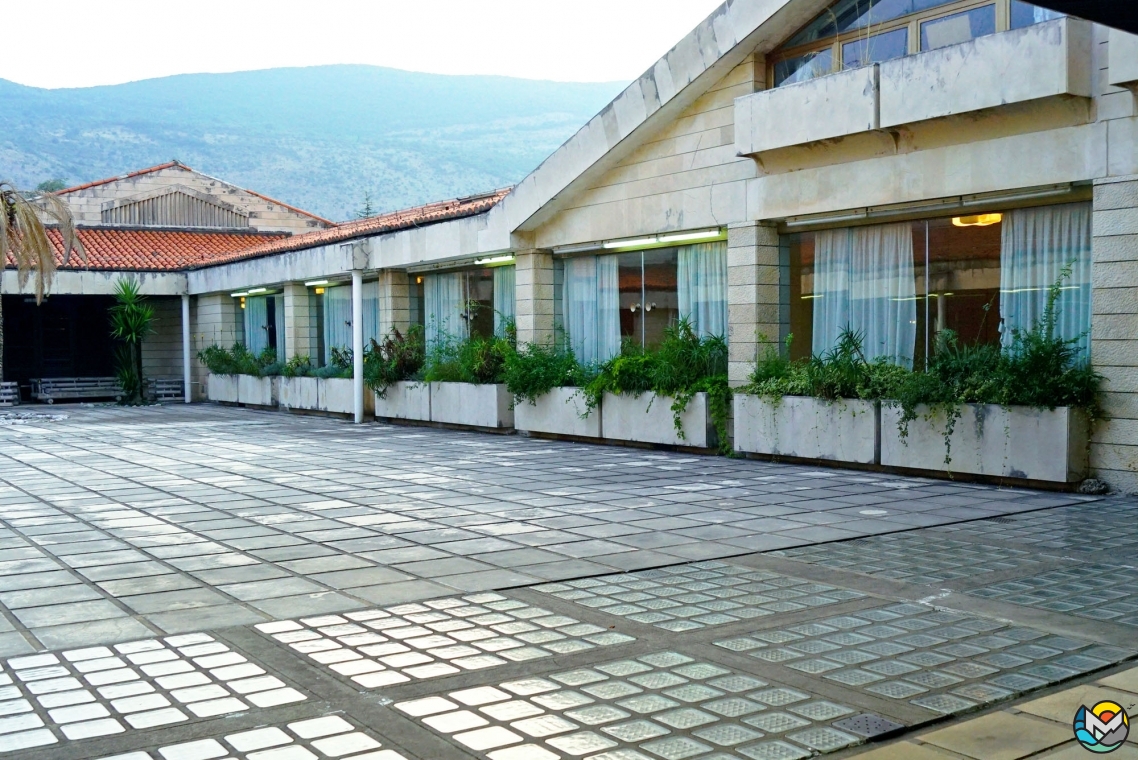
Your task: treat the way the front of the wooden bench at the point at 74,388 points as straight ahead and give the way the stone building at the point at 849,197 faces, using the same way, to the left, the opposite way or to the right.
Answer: to the right

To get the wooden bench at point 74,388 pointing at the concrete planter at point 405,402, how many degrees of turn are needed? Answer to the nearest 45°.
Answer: approximately 45° to its left

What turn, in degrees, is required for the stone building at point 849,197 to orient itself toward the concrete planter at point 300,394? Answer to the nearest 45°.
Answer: approximately 90° to its right

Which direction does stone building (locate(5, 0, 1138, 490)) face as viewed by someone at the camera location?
facing the viewer and to the left of the viewer

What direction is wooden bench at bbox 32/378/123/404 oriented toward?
toward the camera

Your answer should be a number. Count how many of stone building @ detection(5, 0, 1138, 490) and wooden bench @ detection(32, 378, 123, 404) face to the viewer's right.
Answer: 0

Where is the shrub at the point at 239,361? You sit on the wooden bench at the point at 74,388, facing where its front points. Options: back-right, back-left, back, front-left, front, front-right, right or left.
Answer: front-left

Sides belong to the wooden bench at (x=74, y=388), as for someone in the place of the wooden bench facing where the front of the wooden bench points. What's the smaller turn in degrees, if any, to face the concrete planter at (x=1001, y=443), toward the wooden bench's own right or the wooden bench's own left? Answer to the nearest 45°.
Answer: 0° — it already faces it

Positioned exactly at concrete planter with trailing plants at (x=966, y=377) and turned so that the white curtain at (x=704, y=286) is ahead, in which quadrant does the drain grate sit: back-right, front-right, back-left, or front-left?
back-left

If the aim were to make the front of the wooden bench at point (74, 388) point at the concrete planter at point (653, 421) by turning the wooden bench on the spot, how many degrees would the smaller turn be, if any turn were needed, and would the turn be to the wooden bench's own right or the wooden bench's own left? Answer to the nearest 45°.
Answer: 0° — it already faces it
